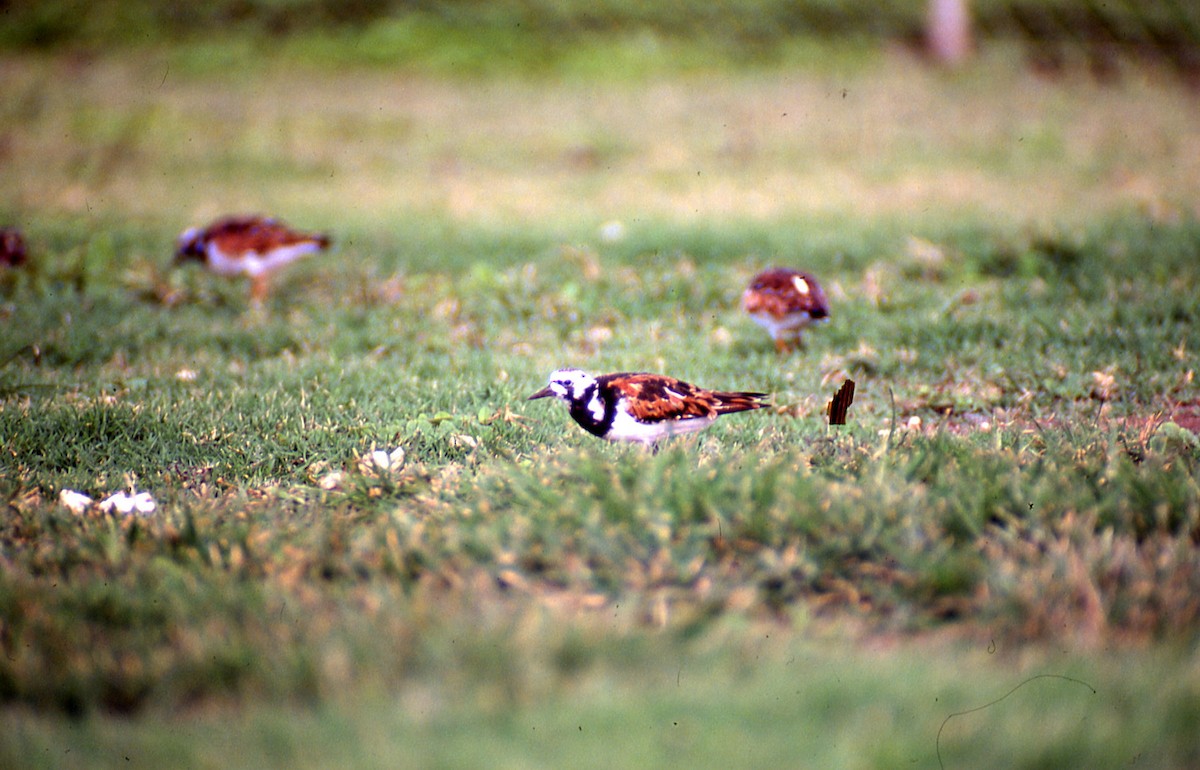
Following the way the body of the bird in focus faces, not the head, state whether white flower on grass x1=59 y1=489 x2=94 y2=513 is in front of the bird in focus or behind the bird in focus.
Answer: in front

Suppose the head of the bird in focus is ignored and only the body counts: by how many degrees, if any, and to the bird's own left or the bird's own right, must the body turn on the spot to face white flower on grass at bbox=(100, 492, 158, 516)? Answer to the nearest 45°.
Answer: approximately 45° to the bird's own left

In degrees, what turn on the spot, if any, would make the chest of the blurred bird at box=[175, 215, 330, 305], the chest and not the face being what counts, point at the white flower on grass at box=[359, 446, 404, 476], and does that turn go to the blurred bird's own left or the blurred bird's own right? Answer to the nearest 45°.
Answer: approximately 90° to the blurred bird's own left

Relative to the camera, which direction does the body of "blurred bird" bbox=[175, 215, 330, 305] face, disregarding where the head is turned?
to the viewer's left

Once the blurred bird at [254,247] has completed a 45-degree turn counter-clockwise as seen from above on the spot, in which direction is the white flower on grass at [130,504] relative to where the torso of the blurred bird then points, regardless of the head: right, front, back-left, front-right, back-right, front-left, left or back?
front-left

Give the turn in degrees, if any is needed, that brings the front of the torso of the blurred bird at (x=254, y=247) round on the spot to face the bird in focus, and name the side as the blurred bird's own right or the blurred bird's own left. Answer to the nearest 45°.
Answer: approximately 90° to the blurred bird's own left

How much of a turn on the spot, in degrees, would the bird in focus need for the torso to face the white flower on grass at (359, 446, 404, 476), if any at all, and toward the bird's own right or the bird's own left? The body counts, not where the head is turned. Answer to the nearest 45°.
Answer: approximately 45° to the bird's own left

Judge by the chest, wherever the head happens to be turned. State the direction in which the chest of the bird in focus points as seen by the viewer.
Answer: to the viewer's left

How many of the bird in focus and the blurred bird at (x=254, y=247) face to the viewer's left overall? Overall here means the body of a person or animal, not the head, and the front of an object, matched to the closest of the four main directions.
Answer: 2
